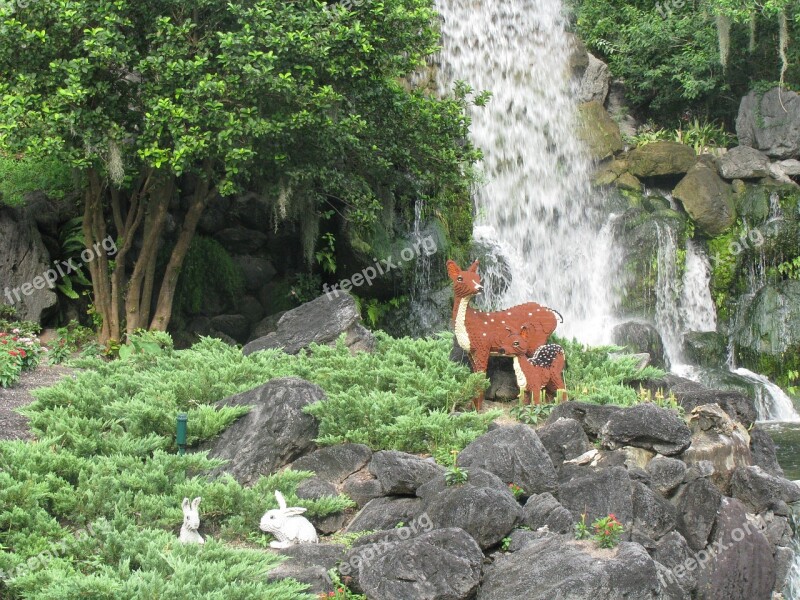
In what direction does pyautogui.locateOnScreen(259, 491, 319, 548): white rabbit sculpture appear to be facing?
to the viewer's left

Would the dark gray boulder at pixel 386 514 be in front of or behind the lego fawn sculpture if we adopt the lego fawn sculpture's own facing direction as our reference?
in front

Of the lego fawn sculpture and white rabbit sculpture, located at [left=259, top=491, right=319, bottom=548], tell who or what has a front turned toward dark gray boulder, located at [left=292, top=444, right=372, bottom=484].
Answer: the lego fawn sculpture

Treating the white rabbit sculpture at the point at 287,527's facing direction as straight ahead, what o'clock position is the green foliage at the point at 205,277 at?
The green foliage is roughly at 3 o'clock from the white rabbit sculpture.

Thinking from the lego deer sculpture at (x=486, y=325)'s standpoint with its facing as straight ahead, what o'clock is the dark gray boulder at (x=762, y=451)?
The dark gray boulder is roughly at 7 o'clock from the lego deer sculpture.

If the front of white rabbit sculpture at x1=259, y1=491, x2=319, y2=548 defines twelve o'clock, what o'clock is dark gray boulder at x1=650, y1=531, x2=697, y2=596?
The dark gray boulder is roughly at 6 o'clock from the white rabbit sculpture.

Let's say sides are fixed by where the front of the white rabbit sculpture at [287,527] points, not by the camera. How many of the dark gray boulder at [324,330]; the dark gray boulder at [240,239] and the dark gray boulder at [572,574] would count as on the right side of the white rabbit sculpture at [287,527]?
2

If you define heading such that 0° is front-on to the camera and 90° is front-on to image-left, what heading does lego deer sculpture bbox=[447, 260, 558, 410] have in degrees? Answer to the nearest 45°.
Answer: approximately 45°

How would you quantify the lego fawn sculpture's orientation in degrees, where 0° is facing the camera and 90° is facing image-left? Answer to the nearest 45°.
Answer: approximately 45°

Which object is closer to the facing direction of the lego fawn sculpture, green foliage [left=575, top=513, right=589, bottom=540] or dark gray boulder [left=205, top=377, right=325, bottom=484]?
the dark gray boulder
